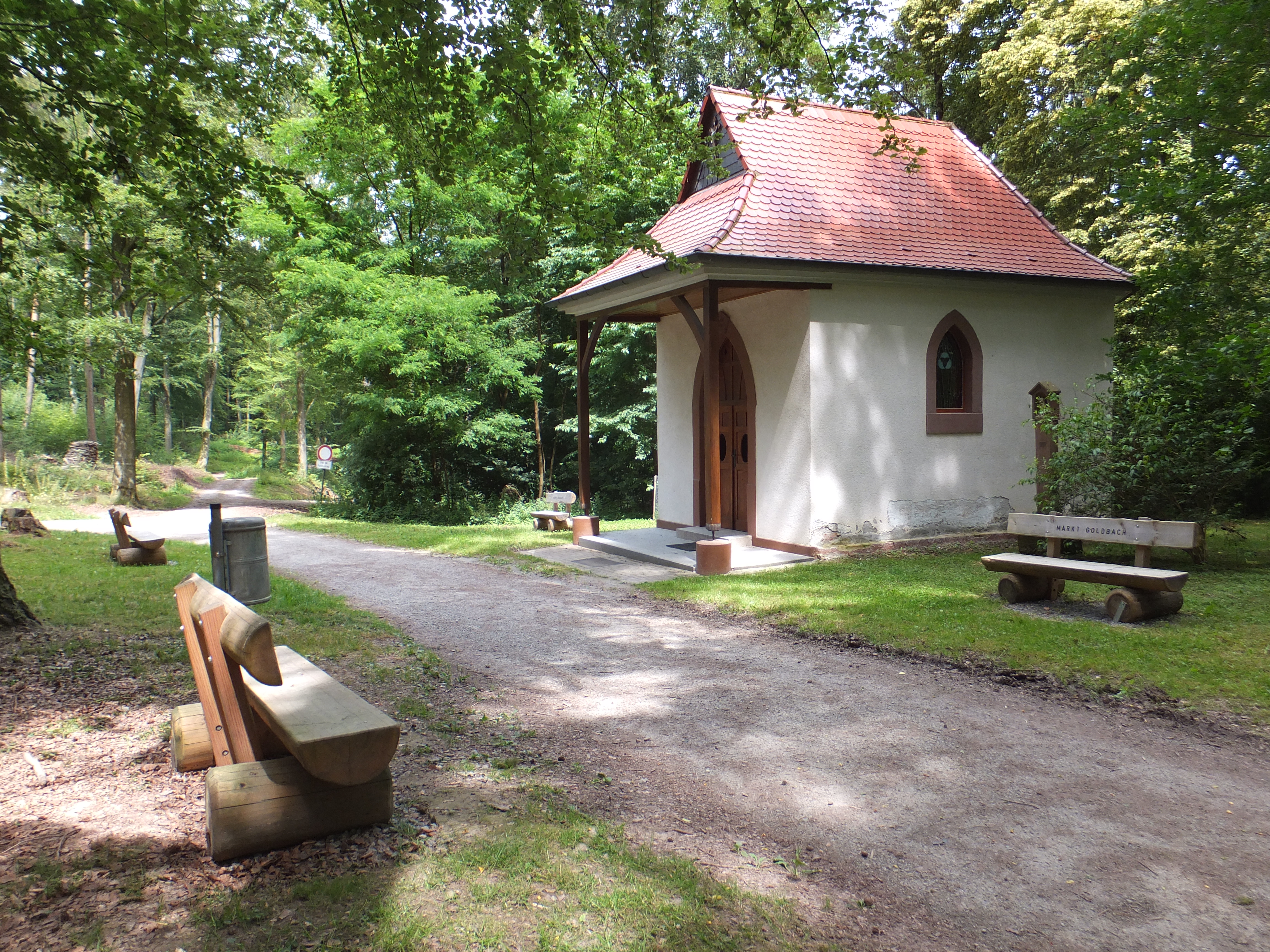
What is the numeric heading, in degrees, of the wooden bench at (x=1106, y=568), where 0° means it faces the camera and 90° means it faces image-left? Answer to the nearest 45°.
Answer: approximately 45°

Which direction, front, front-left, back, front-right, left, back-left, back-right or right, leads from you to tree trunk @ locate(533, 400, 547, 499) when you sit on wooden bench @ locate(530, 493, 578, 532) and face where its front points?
back-right

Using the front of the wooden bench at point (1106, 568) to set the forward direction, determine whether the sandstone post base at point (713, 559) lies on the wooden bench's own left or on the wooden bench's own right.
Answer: on the wooden bench's own right

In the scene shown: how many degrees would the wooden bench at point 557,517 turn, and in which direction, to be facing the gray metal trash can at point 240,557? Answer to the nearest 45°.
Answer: approximately 45° to its left

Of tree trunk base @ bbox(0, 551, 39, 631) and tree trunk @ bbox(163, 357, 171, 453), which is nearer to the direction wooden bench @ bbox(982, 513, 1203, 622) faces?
the tree trunk base

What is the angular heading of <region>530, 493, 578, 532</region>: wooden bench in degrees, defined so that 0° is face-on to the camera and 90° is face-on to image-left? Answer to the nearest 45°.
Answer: approximately 45°

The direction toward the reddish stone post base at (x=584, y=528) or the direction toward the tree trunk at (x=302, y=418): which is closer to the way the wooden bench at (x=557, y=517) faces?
the reddish stone post base

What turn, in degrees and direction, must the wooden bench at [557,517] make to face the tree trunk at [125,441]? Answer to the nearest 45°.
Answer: approximately 90° to its right

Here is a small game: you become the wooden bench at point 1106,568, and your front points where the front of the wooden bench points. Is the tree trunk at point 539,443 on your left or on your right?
on your right

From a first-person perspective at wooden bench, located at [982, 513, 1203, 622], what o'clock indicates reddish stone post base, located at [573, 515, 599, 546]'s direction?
The reddish stone post base is roughly at 2 o'clock from the wooden bench.

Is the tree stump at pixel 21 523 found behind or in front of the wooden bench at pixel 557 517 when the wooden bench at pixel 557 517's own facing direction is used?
in front

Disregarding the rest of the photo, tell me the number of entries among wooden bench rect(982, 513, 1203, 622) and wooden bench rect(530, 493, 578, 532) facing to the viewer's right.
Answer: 0

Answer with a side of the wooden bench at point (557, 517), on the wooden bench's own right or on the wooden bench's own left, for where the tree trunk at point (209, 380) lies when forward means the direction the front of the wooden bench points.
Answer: on the wooden bench's own right

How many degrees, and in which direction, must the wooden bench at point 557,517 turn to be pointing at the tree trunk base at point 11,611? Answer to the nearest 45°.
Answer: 0° — it already faces it
